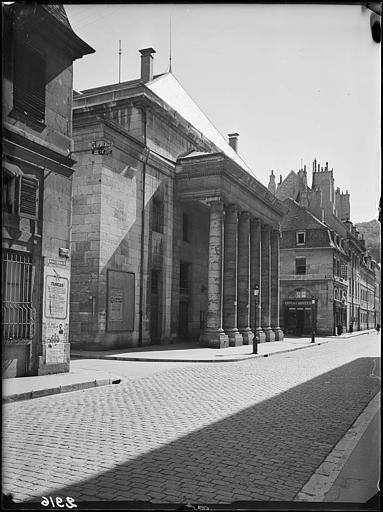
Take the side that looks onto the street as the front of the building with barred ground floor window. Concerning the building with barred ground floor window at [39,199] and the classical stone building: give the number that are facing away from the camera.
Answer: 0

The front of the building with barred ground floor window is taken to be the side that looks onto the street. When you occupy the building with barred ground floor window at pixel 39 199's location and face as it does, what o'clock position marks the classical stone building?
The classical stone building is roughly at 8 o'clock from the building with barred ground floor window.

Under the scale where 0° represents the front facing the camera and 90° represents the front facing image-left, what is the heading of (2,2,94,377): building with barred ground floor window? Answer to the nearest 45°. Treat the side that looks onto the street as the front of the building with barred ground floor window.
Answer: approximately 315°

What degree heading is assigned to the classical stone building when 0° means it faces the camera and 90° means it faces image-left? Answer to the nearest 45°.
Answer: approximately 315°
